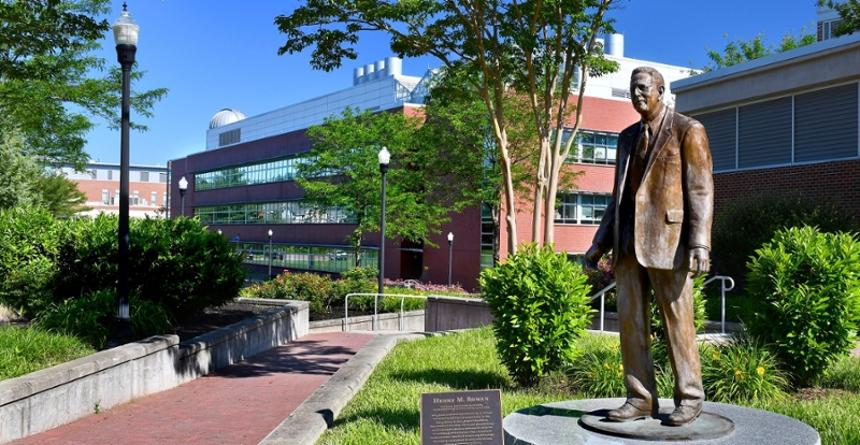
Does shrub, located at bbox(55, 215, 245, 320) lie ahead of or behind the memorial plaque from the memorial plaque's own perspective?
behind

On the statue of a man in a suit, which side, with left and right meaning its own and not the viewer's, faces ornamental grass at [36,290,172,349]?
right

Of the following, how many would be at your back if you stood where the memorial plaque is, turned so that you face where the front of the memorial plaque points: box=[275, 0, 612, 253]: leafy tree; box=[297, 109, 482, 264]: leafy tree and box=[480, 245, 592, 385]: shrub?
3

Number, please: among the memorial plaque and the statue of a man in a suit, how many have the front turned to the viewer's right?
0

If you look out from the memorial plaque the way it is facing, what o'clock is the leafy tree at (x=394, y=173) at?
The leafy tree is roughly at 6 o'clock from the memorial plaque.

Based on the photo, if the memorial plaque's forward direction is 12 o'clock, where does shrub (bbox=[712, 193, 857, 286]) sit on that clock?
The shrub is roughly at 7 o'clock from the memorial plaque.

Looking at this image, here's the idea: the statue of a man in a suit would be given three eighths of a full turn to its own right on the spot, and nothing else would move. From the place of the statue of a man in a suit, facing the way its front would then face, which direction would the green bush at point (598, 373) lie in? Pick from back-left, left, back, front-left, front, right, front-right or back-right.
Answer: front

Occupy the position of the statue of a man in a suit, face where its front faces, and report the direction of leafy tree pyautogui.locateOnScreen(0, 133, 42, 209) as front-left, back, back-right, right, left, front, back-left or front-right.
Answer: right

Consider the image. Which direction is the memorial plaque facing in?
toward the camera

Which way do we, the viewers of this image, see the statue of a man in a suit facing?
facing the viewer and to the left of the viewer

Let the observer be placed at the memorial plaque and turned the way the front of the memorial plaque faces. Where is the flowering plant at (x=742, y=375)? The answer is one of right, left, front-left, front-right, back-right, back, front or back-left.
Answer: back-left

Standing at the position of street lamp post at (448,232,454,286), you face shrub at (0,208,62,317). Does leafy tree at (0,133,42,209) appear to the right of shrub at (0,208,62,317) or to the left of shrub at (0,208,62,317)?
right

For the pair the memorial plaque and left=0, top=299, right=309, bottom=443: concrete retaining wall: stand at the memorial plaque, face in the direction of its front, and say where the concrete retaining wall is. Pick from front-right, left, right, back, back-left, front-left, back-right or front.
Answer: back-right

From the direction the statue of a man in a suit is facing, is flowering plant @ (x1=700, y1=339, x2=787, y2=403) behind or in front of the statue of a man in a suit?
behind

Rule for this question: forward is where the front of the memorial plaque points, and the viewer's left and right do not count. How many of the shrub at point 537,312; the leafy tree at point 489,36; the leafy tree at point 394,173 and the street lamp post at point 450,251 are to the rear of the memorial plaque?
4

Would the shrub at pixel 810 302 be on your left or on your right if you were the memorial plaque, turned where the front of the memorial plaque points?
on your left

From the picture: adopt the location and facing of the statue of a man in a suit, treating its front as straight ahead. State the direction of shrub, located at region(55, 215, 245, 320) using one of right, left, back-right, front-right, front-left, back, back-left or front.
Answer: right
